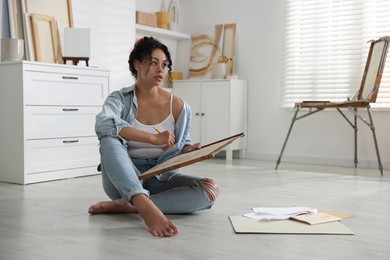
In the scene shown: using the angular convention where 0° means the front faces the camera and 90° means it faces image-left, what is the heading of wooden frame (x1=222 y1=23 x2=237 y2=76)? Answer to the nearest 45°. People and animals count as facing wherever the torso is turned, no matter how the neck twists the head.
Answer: approximately 45°

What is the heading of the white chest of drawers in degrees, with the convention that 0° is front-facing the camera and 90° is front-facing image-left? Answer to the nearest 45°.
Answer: approximately 315°

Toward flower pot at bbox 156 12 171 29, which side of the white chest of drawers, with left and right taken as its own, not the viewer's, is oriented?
left

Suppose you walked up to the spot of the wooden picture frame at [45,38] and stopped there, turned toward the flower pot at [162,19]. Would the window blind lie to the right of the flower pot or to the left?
right

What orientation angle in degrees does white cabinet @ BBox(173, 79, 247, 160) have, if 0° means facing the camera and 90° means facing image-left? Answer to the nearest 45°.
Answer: approximately 45°

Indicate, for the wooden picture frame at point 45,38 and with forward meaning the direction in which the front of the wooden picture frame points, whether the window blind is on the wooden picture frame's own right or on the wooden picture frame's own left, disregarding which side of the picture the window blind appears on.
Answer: on the wooden picture frame's own left
